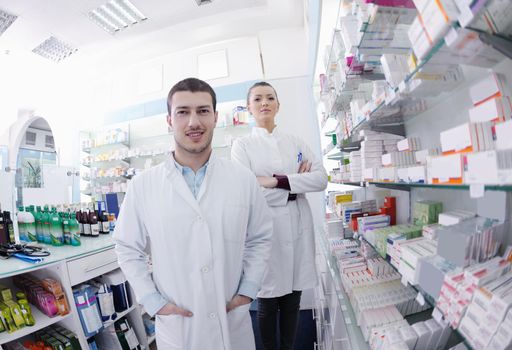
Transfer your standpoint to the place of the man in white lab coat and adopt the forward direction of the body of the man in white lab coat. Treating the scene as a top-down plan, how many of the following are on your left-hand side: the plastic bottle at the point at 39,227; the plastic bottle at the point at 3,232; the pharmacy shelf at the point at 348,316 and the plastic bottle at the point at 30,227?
1

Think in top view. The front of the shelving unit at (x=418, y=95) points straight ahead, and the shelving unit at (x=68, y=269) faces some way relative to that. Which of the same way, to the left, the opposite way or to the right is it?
the opposite way

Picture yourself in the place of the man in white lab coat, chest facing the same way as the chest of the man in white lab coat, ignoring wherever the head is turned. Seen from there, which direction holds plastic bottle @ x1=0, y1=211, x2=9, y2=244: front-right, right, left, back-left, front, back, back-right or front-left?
back-right

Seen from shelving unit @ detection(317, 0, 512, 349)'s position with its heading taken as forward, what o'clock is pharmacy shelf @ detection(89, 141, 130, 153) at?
The pharmacy shelf is roughly at 2 o'clock from the shelving unit.

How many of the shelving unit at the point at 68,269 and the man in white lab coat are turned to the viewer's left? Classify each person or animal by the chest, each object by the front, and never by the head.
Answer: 0

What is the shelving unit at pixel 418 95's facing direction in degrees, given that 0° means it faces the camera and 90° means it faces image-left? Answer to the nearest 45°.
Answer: approximately 45°

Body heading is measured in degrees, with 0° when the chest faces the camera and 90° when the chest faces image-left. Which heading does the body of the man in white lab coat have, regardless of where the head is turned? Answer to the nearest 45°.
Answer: approximately 0°

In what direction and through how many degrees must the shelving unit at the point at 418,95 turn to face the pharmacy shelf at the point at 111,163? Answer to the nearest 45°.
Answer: approximately 45° to its right

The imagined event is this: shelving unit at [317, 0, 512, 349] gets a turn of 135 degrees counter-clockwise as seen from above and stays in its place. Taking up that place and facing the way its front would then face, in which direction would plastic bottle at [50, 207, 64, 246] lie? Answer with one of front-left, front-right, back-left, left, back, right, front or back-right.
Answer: back

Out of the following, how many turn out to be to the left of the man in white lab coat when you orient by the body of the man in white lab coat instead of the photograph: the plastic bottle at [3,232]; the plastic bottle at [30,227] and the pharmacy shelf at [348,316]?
1

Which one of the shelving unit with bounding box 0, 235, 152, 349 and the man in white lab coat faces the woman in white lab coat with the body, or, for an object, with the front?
the shelving unit

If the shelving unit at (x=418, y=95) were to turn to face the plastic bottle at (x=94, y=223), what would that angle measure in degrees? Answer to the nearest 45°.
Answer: approximately 45° to its right

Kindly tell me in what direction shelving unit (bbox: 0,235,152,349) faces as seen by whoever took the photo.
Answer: facing the viewer and to the right of the viewer

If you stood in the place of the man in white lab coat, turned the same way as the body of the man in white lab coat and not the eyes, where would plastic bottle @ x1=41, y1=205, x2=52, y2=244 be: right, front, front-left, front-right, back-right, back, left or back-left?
back-right

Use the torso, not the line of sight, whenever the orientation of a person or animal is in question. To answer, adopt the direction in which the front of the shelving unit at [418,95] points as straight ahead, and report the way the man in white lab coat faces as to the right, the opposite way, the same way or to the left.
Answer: to the left
